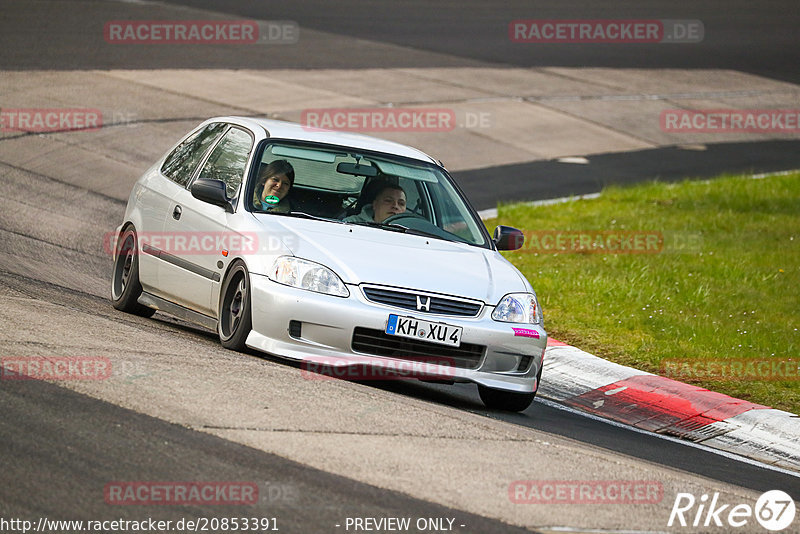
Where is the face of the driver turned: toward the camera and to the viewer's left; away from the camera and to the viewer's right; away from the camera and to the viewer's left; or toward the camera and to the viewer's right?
toward the camera and to the viewer's right

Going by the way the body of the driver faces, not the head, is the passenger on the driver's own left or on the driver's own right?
on the driver's own right

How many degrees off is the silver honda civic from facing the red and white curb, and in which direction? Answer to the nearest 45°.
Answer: approximately 45° to its left

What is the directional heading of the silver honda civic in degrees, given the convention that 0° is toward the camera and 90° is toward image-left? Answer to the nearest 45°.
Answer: approximately 315°

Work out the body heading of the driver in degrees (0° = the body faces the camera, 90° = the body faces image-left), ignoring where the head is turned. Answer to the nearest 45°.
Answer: approximately 315°
